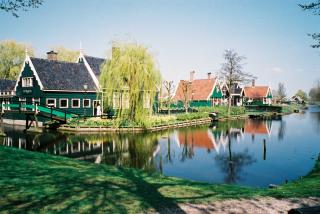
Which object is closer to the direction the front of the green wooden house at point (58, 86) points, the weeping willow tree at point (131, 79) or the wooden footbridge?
the wooden footbridge

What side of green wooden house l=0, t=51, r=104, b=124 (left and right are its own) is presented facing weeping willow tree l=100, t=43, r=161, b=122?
left
